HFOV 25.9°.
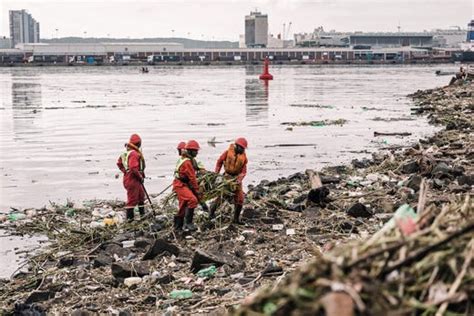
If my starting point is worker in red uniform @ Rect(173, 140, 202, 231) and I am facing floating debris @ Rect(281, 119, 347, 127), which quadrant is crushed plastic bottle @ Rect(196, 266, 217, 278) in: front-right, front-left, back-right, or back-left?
back-right

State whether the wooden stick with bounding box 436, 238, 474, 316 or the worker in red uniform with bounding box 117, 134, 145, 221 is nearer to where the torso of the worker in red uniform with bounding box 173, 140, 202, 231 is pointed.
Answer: the wooden stick

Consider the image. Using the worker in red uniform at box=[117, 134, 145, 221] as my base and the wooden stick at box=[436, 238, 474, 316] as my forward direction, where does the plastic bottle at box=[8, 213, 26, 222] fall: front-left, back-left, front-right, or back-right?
back-right

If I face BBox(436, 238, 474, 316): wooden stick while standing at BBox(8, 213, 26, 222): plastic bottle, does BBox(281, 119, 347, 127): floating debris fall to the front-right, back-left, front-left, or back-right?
back-left

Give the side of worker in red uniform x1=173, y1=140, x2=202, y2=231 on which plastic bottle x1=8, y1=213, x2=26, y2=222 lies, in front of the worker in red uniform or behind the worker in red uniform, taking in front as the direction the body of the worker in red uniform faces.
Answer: behind

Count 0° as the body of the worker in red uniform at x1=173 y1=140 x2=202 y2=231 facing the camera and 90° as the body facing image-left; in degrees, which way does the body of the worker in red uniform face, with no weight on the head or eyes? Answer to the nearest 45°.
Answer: approximately 270°

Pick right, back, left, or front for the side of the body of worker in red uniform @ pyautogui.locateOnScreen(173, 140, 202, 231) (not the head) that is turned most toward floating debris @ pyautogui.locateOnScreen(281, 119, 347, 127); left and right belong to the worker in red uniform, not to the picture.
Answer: left
